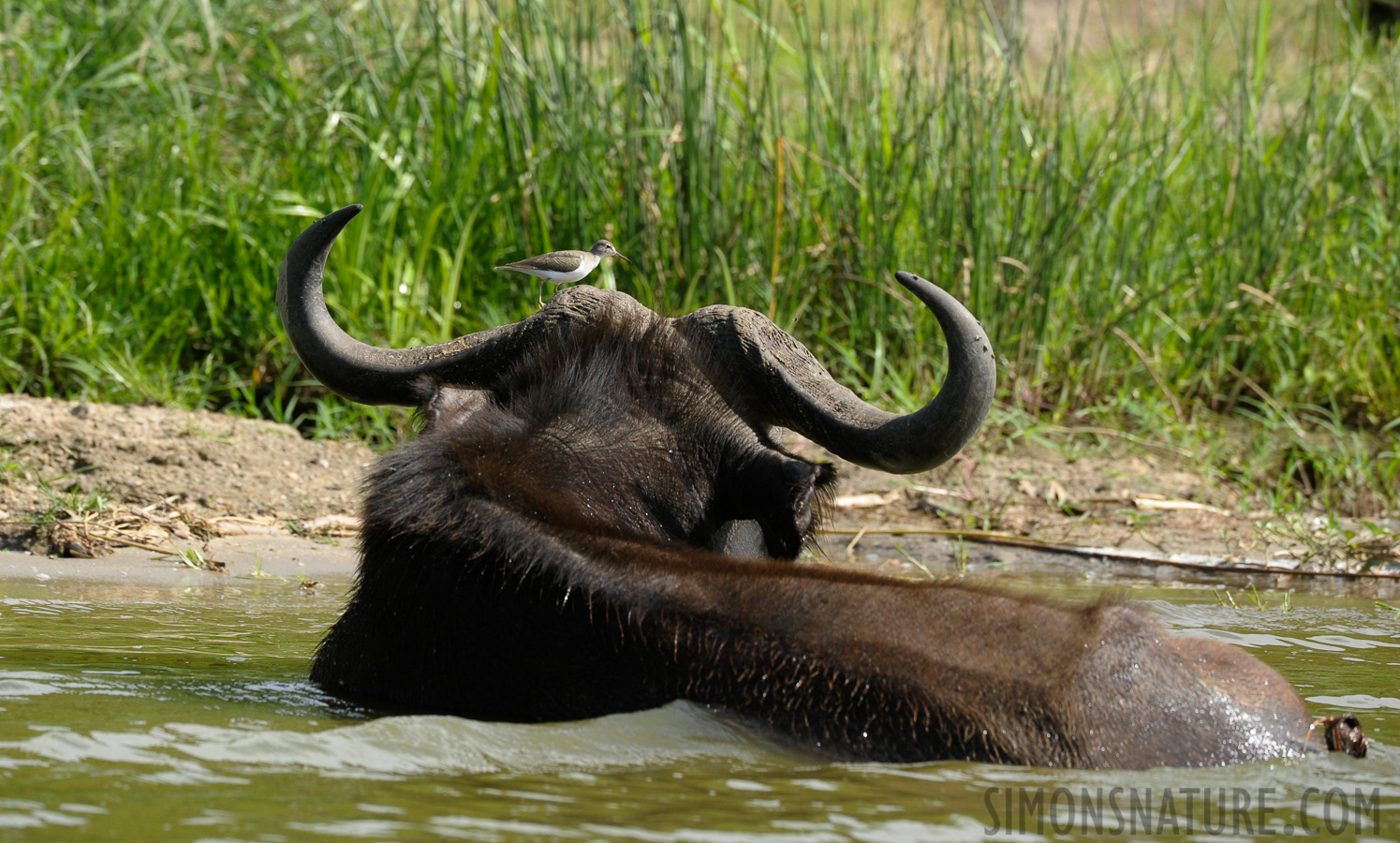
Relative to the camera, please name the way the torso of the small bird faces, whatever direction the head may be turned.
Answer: to the viewer's right

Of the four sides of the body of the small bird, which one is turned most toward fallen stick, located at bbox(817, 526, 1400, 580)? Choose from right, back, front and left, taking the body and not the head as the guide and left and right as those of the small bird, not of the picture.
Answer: front
